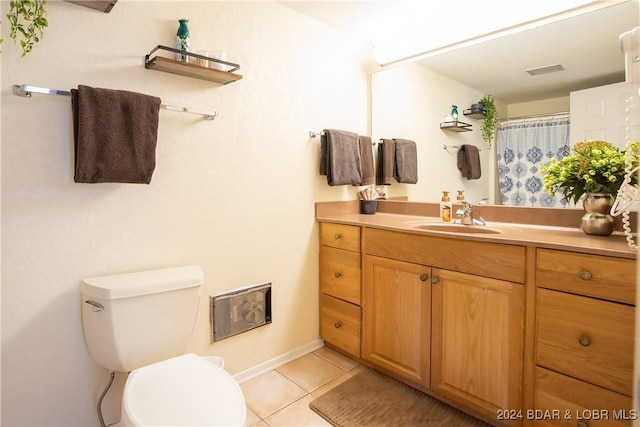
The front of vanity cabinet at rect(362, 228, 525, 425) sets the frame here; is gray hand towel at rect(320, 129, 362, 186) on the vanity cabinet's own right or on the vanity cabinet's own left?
on the vanity cabinet's own right

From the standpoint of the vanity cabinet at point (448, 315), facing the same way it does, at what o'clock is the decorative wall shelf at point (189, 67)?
The decorative wall shelf is roughly at 1 o'clock from the vanity cabinet.

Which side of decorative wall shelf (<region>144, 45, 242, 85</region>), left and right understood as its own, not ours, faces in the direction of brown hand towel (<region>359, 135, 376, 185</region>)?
left

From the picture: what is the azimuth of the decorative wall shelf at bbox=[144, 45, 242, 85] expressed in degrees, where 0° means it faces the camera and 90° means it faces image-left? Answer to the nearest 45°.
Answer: approximately 315°

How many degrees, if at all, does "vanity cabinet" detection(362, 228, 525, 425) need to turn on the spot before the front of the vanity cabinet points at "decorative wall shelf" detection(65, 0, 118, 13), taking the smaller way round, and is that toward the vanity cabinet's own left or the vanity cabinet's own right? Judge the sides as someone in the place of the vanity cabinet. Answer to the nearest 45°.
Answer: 0° — it already faces it

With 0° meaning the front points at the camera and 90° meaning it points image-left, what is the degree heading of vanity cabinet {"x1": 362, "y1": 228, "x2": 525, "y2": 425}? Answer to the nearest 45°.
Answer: approximately 45°

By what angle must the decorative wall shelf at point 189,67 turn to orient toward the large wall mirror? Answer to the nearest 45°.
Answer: approximately 45° to its left
